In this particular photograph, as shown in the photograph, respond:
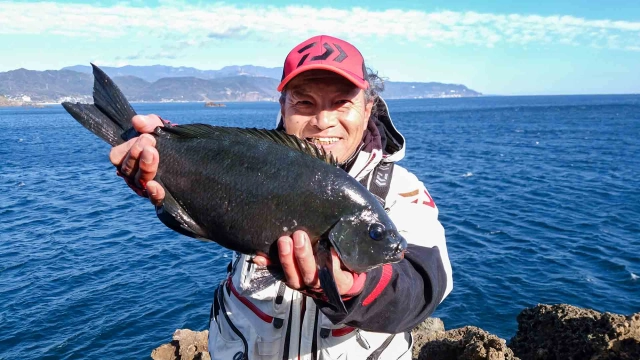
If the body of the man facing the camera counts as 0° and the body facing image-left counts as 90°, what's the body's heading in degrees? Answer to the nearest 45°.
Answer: approximately 0°

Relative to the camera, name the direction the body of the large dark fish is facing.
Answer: to the viewer's right
